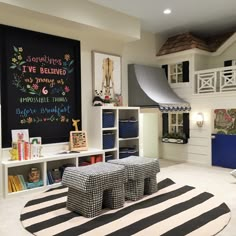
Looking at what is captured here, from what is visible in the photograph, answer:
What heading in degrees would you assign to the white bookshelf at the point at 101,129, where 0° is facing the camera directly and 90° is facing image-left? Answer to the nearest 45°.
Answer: approximately 315°

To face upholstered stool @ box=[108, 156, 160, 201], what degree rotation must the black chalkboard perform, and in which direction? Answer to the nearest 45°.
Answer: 0° — it already faces it

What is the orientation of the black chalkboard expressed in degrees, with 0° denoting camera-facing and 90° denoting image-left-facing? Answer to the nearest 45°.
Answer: approximately 315°

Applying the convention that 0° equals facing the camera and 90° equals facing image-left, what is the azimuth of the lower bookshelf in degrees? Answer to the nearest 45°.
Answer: approximately 315°

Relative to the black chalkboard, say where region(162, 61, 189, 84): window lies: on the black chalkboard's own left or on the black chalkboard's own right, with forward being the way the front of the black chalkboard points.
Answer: on the black chalkboard's own left

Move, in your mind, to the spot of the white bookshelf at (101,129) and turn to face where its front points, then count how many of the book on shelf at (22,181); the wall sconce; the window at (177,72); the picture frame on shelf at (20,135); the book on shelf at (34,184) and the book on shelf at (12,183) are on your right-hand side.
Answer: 4

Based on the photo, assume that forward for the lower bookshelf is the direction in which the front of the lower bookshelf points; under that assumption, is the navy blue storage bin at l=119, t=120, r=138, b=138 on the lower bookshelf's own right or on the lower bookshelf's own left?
on the lower bookshelf's own left
